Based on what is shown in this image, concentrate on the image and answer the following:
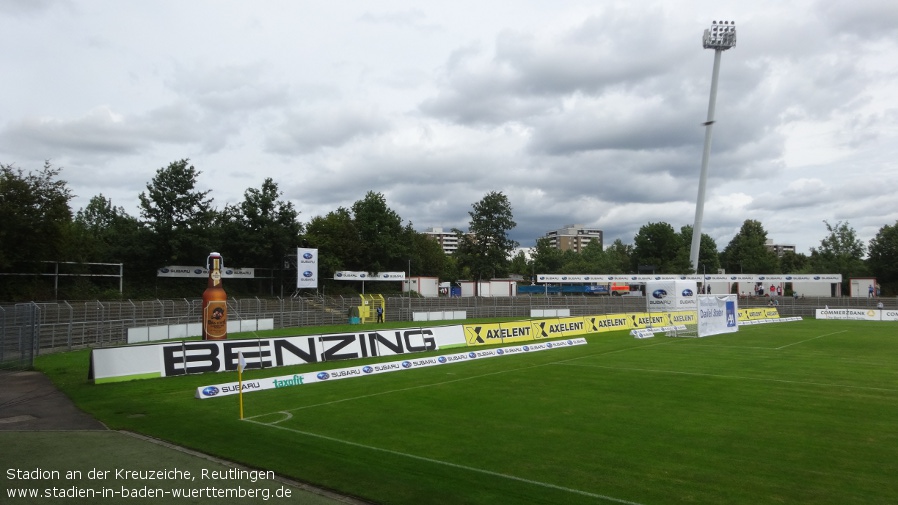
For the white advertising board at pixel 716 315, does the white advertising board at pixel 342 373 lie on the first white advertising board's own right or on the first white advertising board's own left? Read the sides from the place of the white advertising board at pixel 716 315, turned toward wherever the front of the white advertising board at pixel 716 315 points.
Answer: on the first white advertising board's own right

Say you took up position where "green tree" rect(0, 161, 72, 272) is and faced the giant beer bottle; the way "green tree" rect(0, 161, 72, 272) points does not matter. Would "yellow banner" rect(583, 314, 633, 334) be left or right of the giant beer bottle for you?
left

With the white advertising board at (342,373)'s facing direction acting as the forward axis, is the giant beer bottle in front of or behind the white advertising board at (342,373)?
behind

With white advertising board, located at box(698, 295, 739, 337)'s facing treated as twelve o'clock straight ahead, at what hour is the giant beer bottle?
The giant beer bottle is roughly at 3 o'clock from the white advertising board.

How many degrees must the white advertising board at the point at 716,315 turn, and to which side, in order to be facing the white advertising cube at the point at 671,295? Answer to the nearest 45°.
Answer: approximately 180°

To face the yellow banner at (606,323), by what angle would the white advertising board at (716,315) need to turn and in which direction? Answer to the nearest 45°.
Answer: approximately 135° to its right

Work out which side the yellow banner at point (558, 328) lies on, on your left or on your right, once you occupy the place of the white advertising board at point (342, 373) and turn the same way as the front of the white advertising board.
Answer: on your left

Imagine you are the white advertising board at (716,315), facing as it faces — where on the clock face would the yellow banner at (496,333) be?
The yellow banner is roughly at 3 o'clock from the white advertising board.

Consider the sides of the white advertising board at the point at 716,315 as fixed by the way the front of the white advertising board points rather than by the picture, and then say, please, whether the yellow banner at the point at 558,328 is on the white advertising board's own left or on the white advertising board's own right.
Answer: on the white advertising board's own right

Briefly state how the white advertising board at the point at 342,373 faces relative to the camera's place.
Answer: facing the viewer and to the right of the viewer

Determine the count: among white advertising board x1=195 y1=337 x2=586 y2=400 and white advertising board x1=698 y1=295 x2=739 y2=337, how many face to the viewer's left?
0

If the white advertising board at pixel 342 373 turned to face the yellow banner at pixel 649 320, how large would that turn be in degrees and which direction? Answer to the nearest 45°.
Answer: approximately 90° to its left

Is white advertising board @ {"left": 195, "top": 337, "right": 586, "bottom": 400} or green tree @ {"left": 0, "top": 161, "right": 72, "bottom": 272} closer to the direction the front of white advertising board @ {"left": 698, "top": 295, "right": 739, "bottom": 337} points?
the white advertising board
